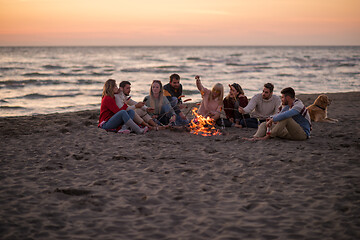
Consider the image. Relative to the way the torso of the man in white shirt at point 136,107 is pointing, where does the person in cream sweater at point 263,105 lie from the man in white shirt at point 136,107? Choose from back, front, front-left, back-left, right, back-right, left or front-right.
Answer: front-left

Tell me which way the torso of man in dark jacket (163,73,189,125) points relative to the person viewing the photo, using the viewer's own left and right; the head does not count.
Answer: facing the viewer and to the right of the viewer

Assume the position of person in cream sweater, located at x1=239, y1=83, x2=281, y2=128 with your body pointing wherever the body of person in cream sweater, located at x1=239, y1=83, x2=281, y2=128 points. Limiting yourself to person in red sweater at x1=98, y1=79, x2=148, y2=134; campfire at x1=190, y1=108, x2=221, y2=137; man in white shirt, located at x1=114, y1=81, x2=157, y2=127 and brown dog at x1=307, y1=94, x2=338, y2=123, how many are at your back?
1

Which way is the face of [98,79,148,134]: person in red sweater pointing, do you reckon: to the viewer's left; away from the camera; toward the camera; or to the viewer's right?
to the viewer's right

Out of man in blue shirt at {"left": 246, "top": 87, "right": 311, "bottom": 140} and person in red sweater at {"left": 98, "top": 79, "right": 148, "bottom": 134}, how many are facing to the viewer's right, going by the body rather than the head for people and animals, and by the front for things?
1

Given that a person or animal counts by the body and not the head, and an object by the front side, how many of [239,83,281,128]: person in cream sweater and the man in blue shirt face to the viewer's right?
0

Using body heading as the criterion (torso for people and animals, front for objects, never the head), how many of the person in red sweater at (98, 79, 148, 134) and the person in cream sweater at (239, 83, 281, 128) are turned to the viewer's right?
1

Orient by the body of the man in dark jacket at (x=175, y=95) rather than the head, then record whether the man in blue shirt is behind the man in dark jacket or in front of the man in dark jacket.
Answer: in front

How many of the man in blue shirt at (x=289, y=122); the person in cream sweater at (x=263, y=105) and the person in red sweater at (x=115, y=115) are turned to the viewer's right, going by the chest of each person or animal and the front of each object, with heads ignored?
1

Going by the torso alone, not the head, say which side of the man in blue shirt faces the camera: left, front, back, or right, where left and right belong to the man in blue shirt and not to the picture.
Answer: left

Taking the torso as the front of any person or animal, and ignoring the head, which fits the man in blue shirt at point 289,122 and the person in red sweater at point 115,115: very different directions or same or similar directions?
very different directions

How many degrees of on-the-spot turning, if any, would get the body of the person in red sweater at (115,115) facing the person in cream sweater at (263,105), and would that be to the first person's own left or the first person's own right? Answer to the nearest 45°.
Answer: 0° — they already face them

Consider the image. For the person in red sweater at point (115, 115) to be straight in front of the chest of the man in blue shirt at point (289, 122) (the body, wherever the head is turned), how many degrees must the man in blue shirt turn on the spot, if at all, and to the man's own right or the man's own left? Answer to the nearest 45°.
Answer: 0° — they already face them

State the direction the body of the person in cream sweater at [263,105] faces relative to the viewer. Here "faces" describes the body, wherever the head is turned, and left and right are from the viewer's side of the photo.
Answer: facing the viewer and to the left of the viewer

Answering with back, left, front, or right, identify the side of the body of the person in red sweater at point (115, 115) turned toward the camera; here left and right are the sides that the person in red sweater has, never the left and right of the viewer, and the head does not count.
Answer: right

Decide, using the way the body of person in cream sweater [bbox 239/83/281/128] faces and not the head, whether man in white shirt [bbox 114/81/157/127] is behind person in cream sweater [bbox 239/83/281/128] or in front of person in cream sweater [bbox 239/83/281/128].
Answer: in front

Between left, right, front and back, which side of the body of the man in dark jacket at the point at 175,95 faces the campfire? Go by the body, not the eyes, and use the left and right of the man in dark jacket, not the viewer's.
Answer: front
